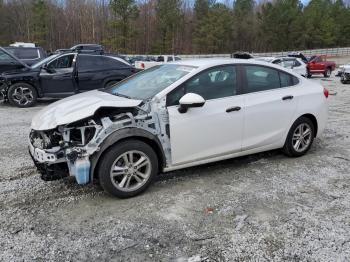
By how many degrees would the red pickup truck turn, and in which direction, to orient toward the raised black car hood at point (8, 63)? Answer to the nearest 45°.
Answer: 0° — it already faces it

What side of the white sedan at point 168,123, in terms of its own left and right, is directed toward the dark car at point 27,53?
right

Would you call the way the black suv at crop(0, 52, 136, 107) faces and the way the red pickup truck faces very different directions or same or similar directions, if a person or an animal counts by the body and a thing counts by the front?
same or similar directions

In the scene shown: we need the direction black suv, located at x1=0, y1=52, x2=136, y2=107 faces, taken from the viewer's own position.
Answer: facing to the left of the viewer

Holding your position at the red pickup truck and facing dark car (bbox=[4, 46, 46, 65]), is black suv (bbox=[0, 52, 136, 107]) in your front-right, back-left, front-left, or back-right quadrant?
front-left

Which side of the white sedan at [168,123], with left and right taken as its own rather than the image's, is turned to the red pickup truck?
back

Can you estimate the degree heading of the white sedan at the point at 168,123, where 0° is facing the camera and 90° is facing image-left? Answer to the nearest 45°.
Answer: approximately 45°

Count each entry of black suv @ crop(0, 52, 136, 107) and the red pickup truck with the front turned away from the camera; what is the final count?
0
